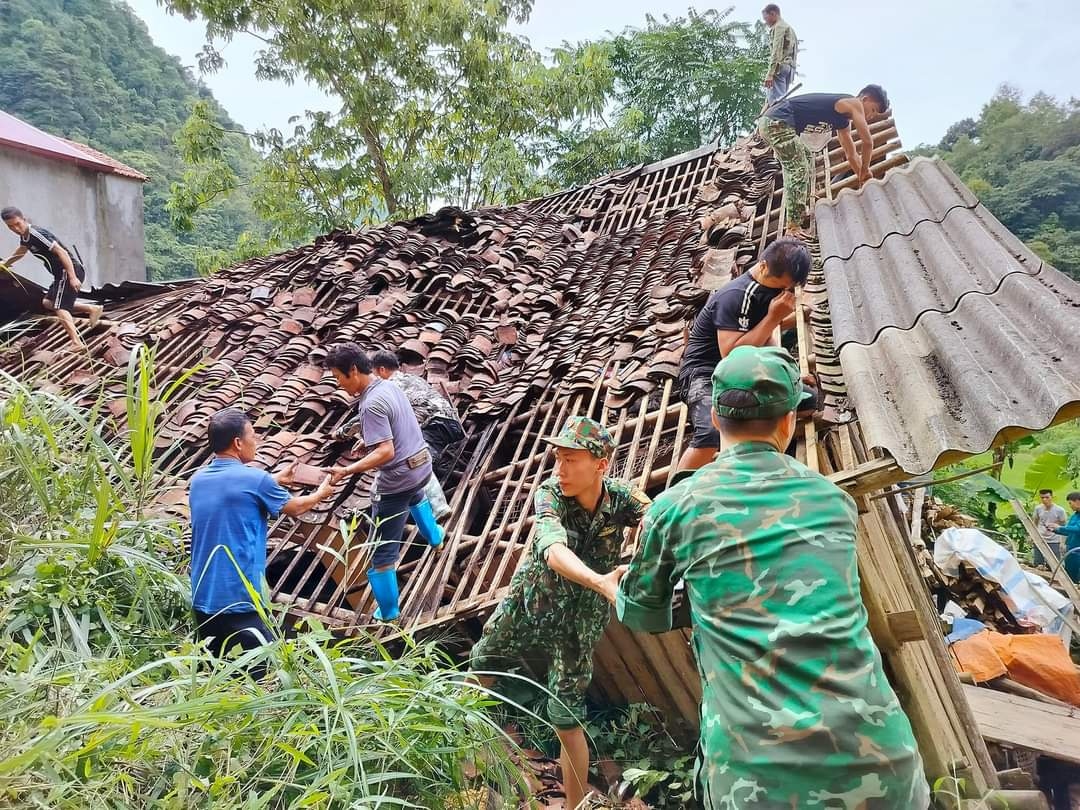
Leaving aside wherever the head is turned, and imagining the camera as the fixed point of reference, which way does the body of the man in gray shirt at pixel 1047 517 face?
toward the camera

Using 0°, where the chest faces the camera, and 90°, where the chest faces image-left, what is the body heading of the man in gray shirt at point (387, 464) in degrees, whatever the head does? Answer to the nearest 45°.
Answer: approximately 90°

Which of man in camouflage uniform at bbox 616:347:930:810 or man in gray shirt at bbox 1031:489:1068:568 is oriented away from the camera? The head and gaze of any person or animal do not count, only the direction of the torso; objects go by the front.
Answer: the man in camouflage uniform

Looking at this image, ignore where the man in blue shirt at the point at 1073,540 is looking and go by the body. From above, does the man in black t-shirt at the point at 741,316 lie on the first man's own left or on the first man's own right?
on the first man's own left

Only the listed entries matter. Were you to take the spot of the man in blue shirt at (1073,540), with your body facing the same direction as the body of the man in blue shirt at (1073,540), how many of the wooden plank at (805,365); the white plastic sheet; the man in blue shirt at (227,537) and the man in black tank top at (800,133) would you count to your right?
0

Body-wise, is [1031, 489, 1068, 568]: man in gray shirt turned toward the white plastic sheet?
yes

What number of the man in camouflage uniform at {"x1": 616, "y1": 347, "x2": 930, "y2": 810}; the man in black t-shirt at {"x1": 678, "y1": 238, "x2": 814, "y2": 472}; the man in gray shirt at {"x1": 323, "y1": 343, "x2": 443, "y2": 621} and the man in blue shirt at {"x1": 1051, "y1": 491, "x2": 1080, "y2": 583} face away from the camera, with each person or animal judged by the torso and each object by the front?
1

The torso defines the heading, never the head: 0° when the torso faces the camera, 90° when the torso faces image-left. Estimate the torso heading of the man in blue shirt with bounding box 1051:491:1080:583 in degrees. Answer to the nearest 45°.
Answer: approximately 90°
